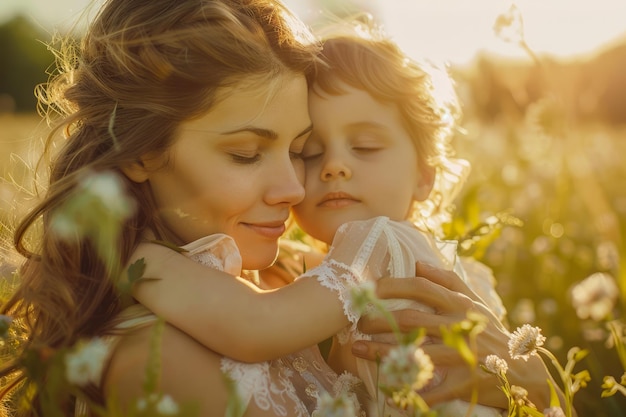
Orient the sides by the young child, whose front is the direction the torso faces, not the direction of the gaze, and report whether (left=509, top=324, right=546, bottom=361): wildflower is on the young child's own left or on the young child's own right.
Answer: on the young child's own left

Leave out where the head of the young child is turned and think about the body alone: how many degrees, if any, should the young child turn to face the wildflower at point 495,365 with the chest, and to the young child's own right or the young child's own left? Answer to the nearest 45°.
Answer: approximately 90° to the young child's own left

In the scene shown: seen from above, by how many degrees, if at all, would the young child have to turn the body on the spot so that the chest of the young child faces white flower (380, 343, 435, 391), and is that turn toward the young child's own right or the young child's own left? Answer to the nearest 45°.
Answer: approximately 45° to the young child's own left

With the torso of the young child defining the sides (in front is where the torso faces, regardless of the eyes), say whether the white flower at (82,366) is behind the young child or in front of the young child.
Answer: in front

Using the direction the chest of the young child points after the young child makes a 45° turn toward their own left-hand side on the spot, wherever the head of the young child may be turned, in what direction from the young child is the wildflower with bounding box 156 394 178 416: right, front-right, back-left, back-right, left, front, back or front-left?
front

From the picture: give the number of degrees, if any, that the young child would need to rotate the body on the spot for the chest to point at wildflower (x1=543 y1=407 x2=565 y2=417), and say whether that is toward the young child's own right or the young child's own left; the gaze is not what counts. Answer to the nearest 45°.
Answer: approximately 90° to the young child's own left

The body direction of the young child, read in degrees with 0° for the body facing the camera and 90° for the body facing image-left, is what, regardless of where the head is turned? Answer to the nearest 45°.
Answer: approximately 45°
